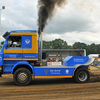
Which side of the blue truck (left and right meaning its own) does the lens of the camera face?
left
